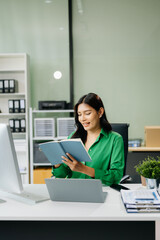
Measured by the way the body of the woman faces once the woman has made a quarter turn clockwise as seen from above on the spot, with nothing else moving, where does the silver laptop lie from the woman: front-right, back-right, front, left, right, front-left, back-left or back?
back-left

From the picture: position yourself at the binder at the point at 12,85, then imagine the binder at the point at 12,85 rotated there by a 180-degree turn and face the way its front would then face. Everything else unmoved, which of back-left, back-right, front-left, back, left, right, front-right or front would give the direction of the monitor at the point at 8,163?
back

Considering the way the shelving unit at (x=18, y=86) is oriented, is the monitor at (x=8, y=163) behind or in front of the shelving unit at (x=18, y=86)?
in front

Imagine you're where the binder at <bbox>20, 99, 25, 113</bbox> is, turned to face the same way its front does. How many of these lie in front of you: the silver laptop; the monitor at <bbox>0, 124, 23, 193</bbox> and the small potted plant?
3

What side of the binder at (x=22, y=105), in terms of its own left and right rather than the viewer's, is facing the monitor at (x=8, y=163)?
front

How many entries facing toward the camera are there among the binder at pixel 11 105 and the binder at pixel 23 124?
2

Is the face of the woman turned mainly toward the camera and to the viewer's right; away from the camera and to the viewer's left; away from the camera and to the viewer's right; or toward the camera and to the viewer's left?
toward the camera and to the viewer's left

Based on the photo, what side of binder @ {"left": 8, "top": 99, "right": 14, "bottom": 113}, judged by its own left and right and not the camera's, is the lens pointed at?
front

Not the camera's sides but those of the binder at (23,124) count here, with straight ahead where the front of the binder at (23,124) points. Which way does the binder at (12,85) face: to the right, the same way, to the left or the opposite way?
the same way

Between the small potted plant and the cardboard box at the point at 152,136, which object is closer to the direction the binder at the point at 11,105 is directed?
the small potted plant

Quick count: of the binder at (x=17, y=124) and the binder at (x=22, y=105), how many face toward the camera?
2

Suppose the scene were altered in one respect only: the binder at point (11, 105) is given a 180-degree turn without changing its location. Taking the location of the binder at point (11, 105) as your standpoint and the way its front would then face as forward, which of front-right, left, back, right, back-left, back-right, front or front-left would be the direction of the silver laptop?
back

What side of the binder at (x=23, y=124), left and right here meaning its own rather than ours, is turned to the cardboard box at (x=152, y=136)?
left

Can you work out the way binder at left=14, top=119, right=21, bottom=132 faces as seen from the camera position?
facing the viewer

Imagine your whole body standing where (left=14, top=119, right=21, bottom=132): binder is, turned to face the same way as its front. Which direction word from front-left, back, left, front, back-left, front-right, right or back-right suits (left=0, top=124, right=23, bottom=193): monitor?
front

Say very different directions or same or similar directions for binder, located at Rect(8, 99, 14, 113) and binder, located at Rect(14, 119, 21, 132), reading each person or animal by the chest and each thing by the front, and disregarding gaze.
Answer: same or similar directions
